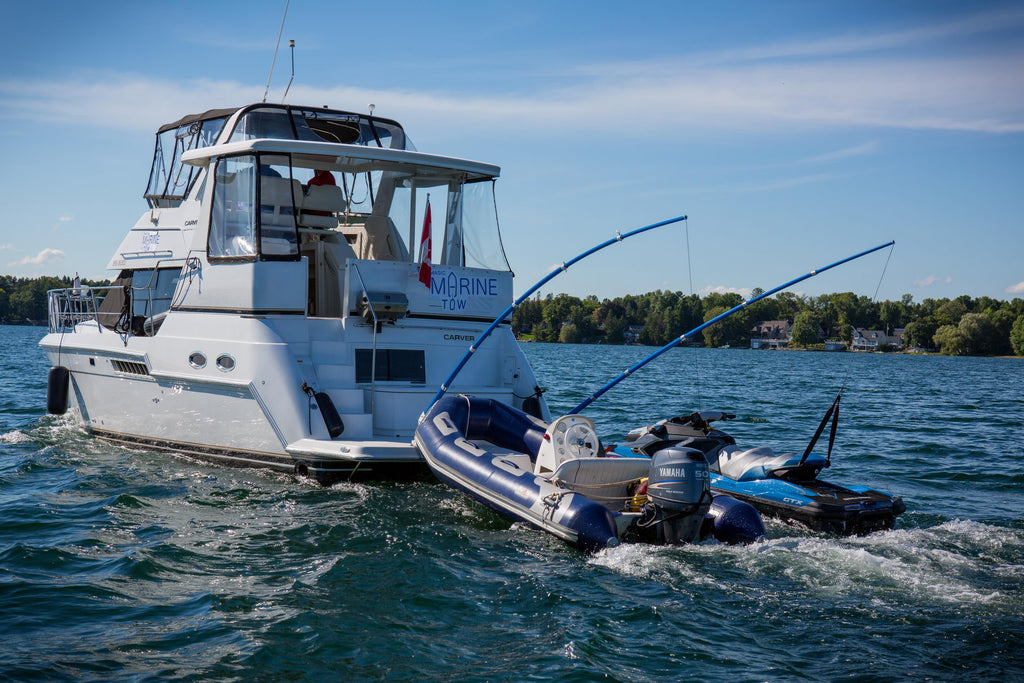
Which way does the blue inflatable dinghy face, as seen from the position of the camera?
facing away from the viewer and to the left of the viewer

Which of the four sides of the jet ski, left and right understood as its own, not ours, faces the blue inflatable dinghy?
left

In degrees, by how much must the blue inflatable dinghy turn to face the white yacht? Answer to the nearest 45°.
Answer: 0° — it already faces it

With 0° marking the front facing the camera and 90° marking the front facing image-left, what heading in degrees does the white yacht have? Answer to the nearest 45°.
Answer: approximately 135°

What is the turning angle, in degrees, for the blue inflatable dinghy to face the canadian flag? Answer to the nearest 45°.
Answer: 0° — it already faces it

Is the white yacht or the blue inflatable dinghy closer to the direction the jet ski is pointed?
the white yacht

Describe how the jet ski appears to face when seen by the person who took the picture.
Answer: facing away from the viewer and to the left of the viewer

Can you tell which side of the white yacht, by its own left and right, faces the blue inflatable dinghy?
back

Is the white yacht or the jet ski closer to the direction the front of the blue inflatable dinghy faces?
the white yacht

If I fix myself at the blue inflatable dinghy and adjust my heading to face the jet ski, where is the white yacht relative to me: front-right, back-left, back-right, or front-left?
back-left

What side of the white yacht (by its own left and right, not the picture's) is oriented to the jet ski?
back

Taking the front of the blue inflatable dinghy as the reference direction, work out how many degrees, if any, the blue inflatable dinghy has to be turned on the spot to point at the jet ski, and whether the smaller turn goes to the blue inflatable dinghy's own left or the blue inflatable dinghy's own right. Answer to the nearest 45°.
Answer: approximately 90° to the blue inflatable dinghy's own right
